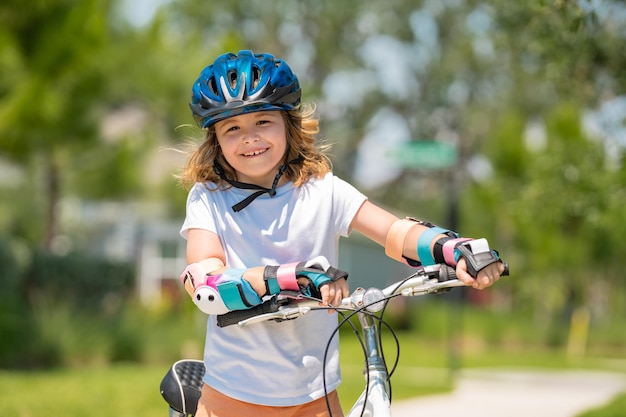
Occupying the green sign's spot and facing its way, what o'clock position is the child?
The child is roughly at 12 o'clock from the green sign.

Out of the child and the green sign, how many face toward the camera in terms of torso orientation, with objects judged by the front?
2

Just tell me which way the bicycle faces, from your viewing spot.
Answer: facing the viewer and to the right of the viewer

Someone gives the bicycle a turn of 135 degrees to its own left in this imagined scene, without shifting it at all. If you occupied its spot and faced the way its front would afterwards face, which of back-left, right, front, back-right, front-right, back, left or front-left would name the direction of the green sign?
front

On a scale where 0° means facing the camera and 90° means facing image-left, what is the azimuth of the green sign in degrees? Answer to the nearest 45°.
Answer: approximately 0°
